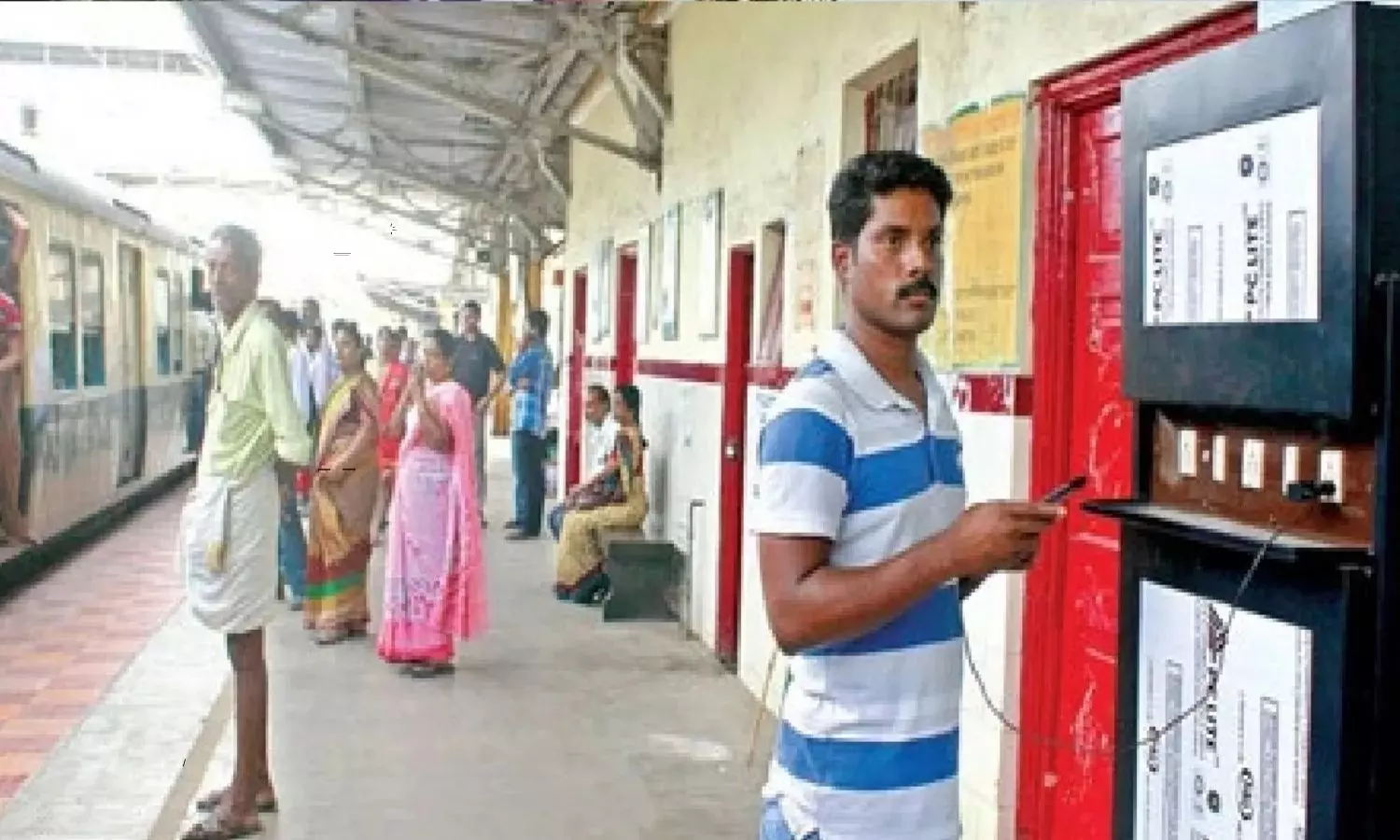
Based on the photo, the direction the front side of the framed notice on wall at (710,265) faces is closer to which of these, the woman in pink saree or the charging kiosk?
the woman in pink saree

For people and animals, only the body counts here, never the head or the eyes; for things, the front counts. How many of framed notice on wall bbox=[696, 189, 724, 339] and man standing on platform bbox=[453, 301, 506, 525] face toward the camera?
1

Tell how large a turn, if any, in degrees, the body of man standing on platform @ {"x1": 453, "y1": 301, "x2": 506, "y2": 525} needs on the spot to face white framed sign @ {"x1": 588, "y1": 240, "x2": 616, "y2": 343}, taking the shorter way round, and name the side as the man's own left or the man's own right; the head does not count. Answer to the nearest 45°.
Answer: approximately 90° to the man's own left

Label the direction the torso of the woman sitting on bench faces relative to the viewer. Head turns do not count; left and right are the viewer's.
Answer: facing to the left of the viewer

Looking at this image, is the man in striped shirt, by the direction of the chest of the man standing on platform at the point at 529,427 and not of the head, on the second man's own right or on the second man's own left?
on the second man's own left

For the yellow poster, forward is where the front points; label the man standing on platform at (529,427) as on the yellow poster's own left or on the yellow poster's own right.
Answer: on the yellow poster's own right

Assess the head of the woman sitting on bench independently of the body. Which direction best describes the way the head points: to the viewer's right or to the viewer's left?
to the viewer's left

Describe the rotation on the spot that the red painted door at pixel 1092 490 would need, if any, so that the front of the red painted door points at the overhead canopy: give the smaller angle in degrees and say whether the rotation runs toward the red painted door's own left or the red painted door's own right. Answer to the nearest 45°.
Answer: approximately 90° to the red painted door's own right

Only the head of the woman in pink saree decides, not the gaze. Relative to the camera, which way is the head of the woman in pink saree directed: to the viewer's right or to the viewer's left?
to the viewer's left

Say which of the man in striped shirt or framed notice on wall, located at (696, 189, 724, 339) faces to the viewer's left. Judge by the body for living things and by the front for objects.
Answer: the framed notice on wall
